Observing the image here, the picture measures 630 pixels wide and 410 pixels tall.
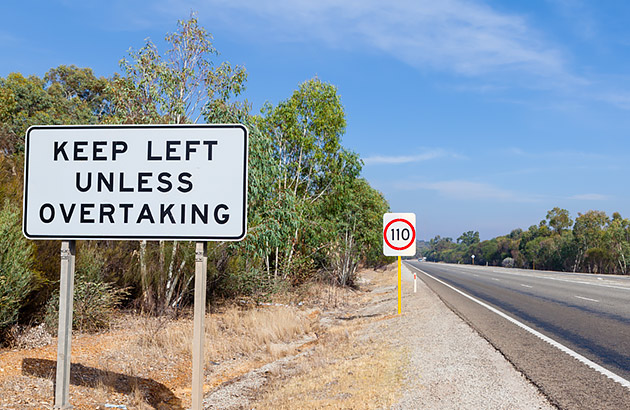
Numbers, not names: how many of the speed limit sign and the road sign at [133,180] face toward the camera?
2

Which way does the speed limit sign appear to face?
toward the camera

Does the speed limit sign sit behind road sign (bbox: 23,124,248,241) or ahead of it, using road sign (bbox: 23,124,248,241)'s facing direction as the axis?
behind

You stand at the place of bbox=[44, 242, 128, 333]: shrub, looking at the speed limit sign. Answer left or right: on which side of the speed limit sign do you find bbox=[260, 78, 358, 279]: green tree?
left

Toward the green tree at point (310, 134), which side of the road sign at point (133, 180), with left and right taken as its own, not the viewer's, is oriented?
back

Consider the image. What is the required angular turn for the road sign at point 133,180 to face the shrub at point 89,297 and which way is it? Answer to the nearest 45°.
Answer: approximately 180°

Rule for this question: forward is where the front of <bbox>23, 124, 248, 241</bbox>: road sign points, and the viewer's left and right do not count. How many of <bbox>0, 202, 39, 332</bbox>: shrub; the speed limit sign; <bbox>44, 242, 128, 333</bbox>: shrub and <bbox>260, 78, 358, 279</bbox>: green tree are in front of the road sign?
0

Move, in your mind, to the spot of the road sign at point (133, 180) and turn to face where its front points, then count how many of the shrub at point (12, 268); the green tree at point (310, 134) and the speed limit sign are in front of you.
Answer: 0

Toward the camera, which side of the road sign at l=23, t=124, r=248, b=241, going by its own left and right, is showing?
front

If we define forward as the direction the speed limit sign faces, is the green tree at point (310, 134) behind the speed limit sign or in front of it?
behind

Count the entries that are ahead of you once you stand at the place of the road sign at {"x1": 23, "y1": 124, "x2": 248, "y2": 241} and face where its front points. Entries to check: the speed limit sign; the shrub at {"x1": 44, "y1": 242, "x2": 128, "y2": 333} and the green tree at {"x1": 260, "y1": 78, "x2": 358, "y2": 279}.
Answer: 0

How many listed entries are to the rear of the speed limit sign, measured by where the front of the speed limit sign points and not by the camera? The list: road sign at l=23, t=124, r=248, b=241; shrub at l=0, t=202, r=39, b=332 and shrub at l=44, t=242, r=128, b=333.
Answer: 0

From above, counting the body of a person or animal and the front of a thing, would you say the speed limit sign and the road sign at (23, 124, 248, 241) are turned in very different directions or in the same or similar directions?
same or similar directions

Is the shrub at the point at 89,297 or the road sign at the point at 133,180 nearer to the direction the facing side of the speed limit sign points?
the road sign
